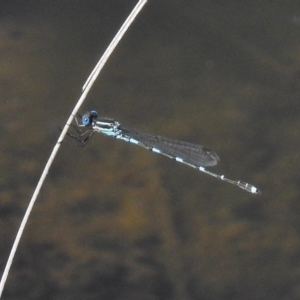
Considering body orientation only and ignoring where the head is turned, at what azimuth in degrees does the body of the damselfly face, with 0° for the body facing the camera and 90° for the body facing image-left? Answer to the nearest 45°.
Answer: approximately 90°
